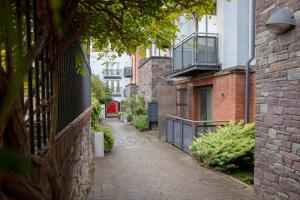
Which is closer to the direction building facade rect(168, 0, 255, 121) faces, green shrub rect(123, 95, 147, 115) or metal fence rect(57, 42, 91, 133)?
the metal fence

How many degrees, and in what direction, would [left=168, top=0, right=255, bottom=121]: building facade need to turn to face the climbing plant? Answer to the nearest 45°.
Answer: approximately 45° to its left

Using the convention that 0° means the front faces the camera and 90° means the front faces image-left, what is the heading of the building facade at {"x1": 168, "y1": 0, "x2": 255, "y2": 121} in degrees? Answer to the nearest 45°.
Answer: approximately 45°

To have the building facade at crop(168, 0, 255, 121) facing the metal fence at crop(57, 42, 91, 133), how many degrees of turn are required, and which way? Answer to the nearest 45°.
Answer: approximately 45° to its left

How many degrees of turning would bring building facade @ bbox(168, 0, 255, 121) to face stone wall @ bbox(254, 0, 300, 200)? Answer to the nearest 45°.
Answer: approximately 45° to its left

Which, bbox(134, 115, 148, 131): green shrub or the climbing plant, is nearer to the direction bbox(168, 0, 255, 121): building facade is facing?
the climbing plant

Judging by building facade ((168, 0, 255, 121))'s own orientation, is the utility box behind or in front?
in front

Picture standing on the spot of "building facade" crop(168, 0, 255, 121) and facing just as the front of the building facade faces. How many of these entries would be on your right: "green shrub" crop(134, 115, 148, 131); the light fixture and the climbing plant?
1

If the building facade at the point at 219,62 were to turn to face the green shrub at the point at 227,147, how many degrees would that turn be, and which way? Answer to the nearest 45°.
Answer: approximately 45° to its left

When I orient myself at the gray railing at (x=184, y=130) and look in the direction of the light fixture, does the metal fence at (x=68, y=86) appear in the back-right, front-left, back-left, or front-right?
front-right

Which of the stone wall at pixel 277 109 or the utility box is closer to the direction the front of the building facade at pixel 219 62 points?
the utility box

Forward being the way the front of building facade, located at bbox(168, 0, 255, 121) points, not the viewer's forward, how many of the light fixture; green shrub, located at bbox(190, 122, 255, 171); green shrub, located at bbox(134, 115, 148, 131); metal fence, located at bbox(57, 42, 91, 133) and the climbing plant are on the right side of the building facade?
1

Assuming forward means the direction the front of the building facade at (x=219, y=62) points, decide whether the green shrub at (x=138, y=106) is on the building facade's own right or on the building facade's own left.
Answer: on the building facade's own right
